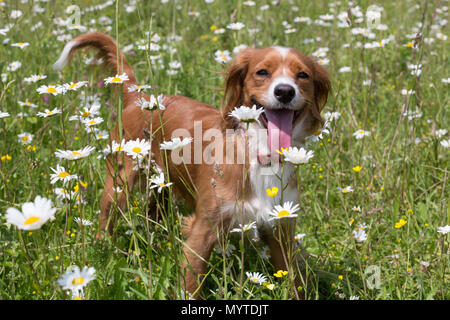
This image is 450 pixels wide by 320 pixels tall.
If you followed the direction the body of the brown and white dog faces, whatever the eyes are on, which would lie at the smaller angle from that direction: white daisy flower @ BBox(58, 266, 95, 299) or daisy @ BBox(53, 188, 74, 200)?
the white daisy flower

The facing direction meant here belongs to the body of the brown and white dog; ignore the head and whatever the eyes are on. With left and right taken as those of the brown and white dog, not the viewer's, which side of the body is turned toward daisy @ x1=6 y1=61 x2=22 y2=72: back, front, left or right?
back

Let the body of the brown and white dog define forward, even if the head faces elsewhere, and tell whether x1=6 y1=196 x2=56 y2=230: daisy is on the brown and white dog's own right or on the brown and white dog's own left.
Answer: on the brown and white dog's own right

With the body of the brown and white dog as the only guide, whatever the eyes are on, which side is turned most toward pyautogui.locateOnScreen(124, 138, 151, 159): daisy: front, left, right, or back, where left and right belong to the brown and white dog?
right

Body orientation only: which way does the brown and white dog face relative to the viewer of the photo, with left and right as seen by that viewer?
facing the viewer and to the right of the viewer
